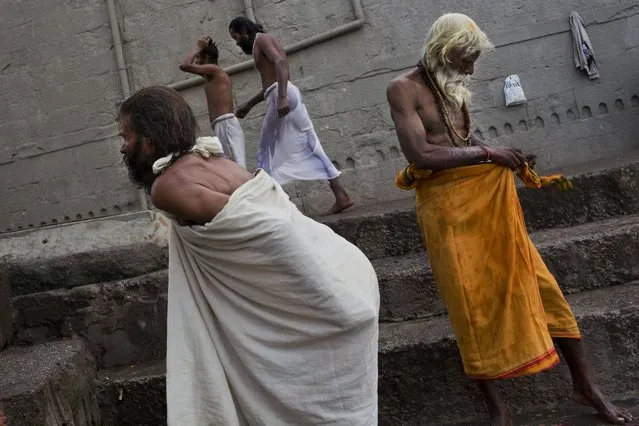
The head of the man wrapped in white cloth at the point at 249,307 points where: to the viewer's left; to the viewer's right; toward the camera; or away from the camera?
to the viewer's left

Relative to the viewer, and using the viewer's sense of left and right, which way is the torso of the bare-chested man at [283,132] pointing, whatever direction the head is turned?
facing to the left of the viewer

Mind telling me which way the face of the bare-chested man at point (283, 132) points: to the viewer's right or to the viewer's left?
to the viewer's left

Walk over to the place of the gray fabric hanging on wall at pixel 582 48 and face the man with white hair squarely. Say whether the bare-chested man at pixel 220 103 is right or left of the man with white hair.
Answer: right

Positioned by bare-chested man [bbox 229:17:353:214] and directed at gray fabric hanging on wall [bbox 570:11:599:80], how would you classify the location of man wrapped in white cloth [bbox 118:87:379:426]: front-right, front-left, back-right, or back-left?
back-right

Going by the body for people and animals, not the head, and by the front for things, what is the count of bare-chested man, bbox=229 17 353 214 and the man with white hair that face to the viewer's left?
1

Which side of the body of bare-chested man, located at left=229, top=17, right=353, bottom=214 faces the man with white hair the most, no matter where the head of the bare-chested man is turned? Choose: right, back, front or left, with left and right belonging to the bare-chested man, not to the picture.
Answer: left

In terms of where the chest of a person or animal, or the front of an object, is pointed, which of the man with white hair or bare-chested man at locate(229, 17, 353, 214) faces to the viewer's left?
the bare-chested man

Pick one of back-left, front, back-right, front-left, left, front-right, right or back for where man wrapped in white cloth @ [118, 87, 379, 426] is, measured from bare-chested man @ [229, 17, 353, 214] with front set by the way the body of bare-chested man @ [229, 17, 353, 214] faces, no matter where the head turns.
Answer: left
